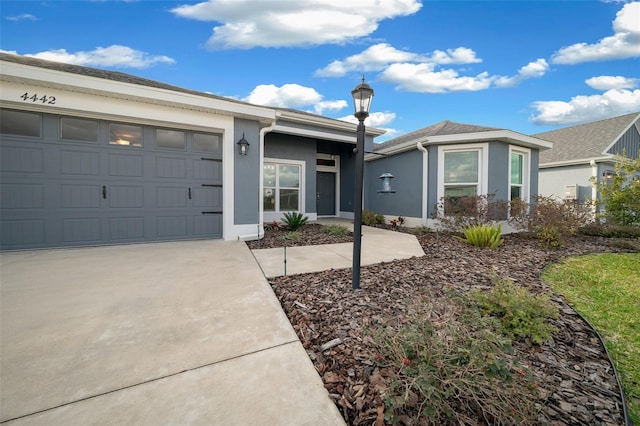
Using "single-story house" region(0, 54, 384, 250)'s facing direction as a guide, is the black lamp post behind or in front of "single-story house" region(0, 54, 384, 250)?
in front

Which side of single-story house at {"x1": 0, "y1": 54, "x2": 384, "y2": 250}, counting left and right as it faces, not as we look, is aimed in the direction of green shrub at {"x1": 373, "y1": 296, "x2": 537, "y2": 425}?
front

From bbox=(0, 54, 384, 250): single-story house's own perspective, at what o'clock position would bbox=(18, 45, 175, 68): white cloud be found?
The white cloud is roughly at 7 o'clock from the single-story house.
